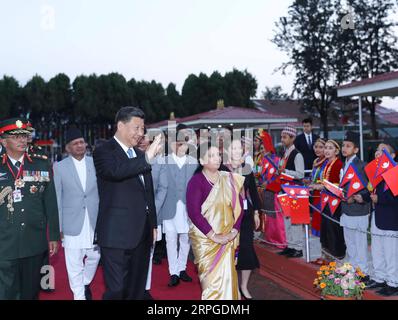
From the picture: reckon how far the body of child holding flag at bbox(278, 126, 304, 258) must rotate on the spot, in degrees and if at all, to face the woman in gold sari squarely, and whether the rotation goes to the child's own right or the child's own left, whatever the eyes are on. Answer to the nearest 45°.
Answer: approximately 45° to the child's own left

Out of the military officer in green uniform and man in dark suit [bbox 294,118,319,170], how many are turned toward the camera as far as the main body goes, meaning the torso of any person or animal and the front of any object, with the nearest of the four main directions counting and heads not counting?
2

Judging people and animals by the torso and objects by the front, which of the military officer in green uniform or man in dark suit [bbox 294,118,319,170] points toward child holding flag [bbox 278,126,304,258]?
the man in dark suit

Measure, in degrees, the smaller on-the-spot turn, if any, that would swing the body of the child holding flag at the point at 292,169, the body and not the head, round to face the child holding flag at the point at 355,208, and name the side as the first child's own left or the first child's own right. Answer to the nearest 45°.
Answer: approximately 90° to the first child's own left

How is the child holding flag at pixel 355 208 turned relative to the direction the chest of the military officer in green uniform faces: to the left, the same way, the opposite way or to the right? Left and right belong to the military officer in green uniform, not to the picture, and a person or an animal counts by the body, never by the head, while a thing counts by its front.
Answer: to the right

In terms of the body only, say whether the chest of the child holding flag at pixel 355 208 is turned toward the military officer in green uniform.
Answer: yes

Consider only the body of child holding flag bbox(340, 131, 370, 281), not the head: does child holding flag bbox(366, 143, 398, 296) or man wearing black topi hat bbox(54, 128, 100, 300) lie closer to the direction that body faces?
the man wearing black topi hat

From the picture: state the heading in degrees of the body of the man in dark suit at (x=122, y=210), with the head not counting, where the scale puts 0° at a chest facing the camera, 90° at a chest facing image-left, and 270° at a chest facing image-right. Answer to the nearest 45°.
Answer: approximately 315°

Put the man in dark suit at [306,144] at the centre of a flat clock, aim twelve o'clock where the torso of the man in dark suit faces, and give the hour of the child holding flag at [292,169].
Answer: The child holding flag is roughly at 12 o'clock from the man in dark suit.

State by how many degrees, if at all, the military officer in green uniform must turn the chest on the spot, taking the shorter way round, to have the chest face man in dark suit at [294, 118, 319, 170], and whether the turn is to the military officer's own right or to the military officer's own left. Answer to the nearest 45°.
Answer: approximately 135° to the military officer's own left
